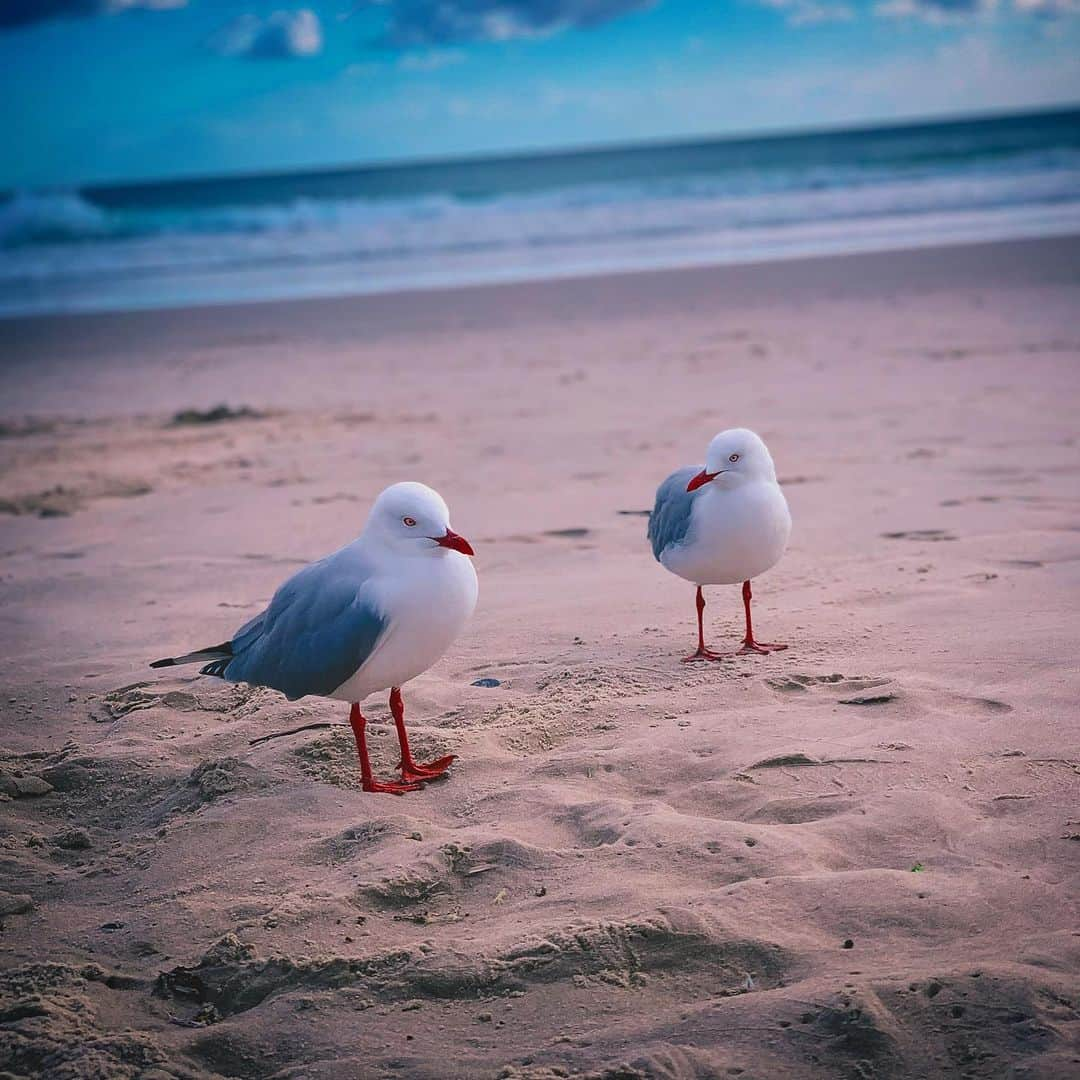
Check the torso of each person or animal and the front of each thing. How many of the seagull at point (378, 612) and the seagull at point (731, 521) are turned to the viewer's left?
0

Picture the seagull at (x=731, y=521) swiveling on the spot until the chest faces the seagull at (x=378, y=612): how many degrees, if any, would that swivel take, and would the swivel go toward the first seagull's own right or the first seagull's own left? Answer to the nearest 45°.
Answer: approximately 90° to the first seagull's own right

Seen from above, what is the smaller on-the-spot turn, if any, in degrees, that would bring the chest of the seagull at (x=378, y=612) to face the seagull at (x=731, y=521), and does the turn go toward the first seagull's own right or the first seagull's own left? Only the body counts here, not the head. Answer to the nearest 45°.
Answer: approximately 90° to the first seagull's own left

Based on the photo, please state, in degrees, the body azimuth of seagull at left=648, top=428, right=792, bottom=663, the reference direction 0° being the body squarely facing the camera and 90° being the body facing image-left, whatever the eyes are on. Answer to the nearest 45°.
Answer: approximately 315°

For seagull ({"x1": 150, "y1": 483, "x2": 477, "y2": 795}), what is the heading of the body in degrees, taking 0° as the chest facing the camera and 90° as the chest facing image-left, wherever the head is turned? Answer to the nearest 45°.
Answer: approximately 315°
